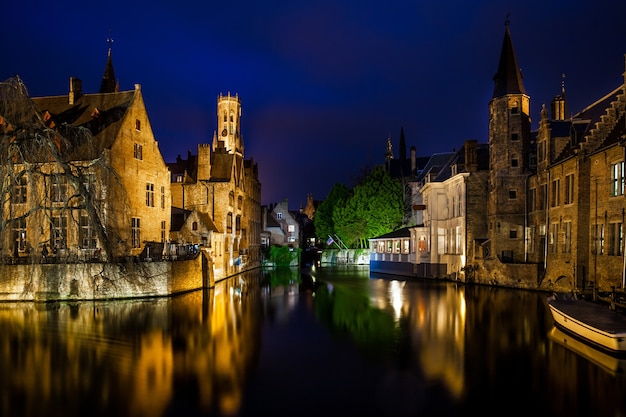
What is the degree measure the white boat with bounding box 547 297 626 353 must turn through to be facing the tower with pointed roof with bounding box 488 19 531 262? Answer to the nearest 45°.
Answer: approximately 45° to its right

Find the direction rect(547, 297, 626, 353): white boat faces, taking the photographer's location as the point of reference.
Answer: facing away from the viewer and to the left of the viewer
